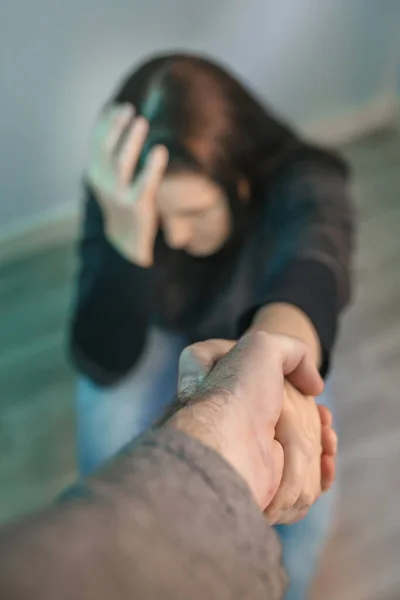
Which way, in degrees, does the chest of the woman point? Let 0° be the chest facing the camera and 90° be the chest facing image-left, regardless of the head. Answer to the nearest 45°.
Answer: approximately 0°
